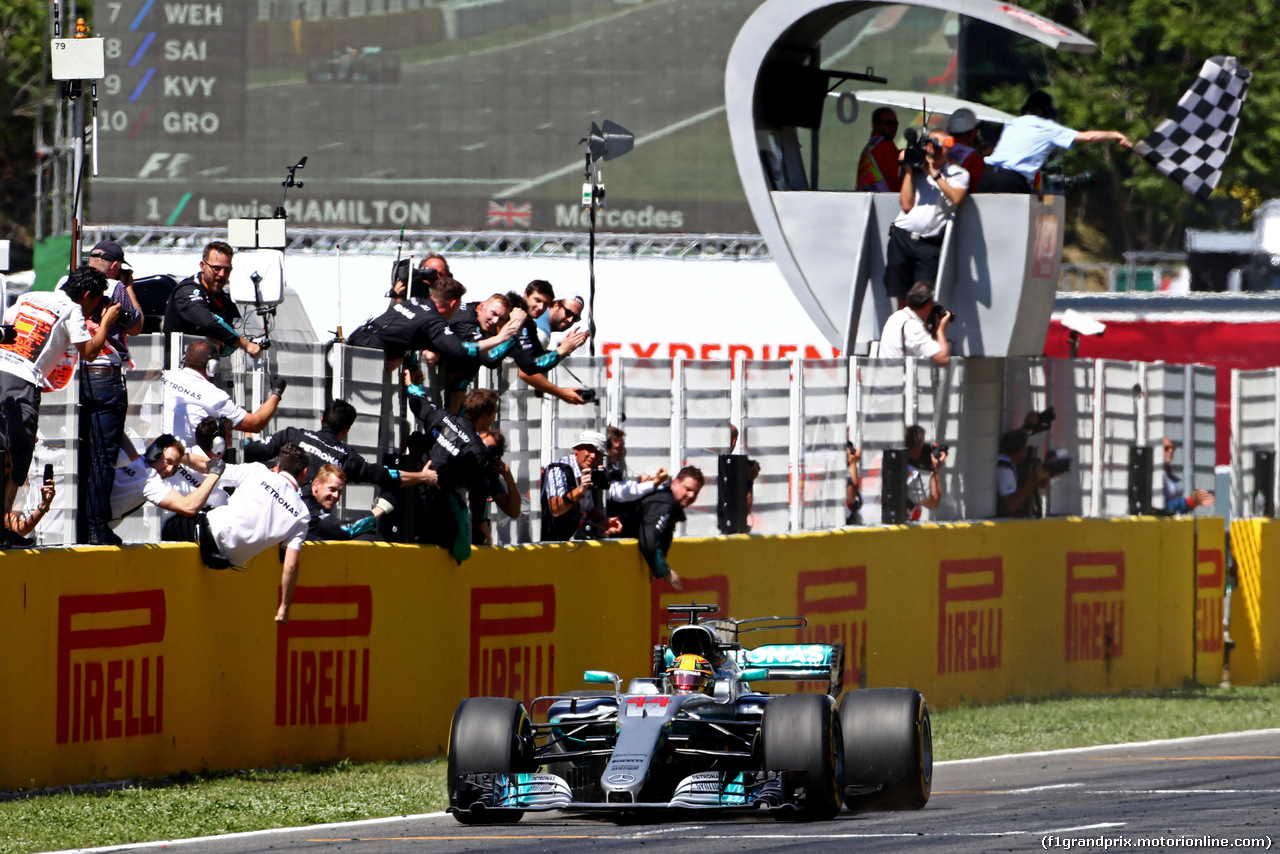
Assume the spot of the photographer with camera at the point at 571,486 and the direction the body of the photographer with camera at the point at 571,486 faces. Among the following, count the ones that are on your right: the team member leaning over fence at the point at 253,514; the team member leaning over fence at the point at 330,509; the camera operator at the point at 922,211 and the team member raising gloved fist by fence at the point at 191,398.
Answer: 3

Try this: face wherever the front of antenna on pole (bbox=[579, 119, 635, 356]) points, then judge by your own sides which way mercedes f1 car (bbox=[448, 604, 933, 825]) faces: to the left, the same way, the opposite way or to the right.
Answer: to the right

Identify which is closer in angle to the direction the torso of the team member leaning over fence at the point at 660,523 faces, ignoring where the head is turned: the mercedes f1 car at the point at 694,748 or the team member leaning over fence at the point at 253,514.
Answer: the mercedes f1 car

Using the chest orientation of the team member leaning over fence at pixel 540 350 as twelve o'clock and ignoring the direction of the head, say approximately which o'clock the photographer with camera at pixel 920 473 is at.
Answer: The photographer with camera is roughly at 9 o'clock from the team member leaning over fence.

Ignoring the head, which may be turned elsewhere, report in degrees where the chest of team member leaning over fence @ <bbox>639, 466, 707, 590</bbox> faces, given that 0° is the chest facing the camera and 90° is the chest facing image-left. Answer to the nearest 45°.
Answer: approximately 315°

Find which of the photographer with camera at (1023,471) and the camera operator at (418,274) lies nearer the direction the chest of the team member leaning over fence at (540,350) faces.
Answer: the photographer with camera

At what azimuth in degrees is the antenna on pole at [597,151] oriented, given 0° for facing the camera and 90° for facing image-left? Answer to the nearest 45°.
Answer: approximately 270°

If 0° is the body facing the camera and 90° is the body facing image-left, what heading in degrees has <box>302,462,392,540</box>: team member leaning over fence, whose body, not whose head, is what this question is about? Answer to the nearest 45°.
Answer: approximately 315°

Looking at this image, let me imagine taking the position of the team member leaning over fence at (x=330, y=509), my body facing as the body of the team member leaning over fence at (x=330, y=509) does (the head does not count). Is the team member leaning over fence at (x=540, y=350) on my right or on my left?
on my left
